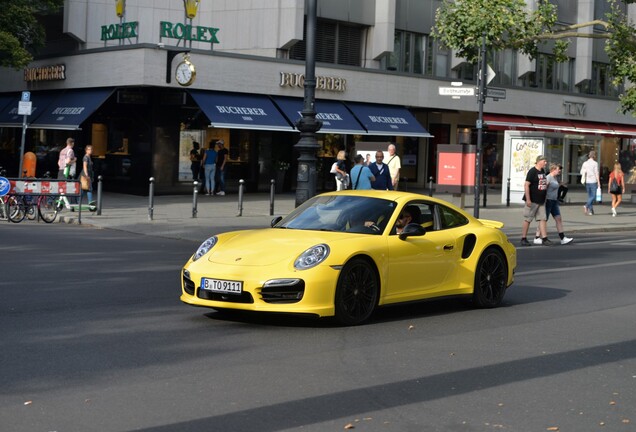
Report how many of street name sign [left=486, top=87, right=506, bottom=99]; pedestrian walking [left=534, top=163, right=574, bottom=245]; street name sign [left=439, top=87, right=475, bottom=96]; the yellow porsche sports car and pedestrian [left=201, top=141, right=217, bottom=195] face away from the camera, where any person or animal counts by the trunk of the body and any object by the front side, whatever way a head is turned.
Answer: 1

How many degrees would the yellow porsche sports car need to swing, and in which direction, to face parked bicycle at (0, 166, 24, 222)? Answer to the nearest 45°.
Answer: approximately 90° to its right

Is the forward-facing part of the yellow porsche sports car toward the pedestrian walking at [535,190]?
no

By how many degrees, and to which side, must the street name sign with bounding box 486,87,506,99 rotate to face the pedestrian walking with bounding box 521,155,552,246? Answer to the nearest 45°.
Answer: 0° — it already faces them

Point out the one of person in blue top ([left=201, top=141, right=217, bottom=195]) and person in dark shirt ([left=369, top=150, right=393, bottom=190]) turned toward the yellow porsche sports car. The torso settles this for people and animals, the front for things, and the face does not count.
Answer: person in dark shirt ([left=369, top=150, right=393, bottom=190])

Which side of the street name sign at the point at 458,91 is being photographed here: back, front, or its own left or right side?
front

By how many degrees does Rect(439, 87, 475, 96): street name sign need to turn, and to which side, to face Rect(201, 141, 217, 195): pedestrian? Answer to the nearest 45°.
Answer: approximately 135° to its right

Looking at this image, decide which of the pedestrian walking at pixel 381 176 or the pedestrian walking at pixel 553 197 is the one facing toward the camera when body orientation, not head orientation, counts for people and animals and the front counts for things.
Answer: the pedestrian walking at pixel 381 176

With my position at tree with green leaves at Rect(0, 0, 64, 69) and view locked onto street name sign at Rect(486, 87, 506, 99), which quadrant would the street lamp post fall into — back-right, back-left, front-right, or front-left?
front-right

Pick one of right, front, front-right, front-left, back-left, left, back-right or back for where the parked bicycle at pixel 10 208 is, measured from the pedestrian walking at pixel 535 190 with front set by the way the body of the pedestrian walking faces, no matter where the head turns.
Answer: back-right

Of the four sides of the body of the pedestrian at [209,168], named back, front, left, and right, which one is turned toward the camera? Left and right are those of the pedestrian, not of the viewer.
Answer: back
